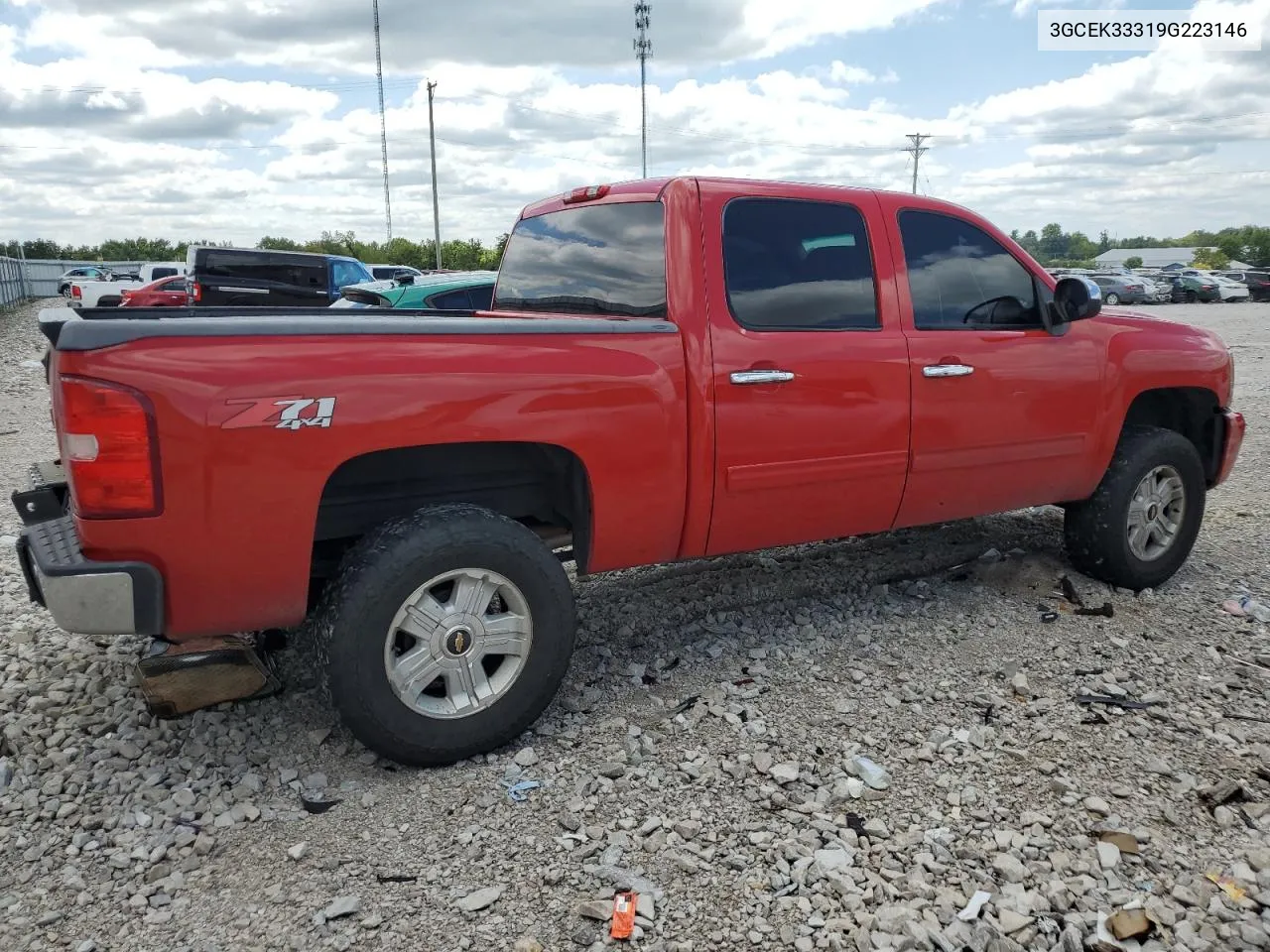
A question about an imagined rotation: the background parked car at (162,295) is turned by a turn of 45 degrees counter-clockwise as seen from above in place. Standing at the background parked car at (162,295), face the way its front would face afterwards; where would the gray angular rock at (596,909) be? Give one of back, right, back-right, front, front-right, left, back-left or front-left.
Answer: back-right

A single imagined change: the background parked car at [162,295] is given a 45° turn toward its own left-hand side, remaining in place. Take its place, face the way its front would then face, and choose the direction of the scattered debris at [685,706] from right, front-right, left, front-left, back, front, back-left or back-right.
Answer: back-right

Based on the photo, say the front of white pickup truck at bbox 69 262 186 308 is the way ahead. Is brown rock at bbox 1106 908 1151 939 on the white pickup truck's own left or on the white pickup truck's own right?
on the white pickup truck's own right

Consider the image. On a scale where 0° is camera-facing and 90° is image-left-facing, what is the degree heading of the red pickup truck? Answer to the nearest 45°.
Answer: approximately 225°

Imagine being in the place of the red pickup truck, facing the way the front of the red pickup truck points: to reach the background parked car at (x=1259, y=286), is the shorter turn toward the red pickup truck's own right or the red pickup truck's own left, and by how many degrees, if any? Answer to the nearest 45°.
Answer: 0° — it already faces it
